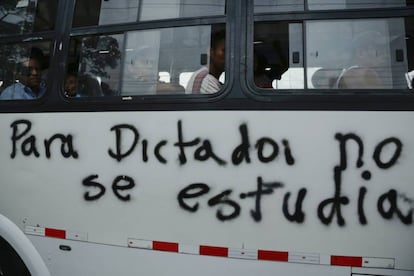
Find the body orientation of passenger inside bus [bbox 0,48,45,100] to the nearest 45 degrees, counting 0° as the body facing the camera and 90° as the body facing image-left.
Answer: approximately 315°

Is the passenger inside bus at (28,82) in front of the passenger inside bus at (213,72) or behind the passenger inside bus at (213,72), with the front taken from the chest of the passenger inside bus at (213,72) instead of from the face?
behind

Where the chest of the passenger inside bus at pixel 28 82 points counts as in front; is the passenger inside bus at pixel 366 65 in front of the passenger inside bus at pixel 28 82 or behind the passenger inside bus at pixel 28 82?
in front
